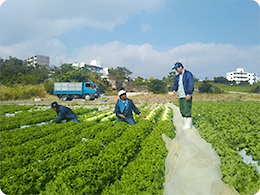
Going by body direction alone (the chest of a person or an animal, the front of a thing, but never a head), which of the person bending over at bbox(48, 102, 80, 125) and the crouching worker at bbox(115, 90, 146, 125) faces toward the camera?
the crouching worker

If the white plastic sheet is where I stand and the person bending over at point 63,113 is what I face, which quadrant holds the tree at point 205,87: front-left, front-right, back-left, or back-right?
front-right

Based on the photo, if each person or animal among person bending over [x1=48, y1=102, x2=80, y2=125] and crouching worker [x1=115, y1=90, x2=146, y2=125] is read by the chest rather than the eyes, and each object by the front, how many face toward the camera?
1

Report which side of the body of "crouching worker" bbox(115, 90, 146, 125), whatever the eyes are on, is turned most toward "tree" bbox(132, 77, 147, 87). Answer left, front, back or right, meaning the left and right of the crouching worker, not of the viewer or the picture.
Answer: back

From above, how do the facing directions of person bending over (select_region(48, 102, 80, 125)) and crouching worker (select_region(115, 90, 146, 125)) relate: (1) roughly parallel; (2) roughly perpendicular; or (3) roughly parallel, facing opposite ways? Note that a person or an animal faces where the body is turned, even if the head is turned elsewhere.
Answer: roughly perpendicular

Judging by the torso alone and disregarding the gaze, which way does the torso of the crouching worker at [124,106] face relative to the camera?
toward the camera

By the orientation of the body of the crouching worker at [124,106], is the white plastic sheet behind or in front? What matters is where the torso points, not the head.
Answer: in front

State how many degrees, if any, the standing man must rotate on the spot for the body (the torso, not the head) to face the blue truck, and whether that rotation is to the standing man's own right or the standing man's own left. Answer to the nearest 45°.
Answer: approximately 90° to the standing man's own right

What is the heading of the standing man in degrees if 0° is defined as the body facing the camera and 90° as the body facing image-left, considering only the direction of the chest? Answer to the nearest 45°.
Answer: approximately 45°
